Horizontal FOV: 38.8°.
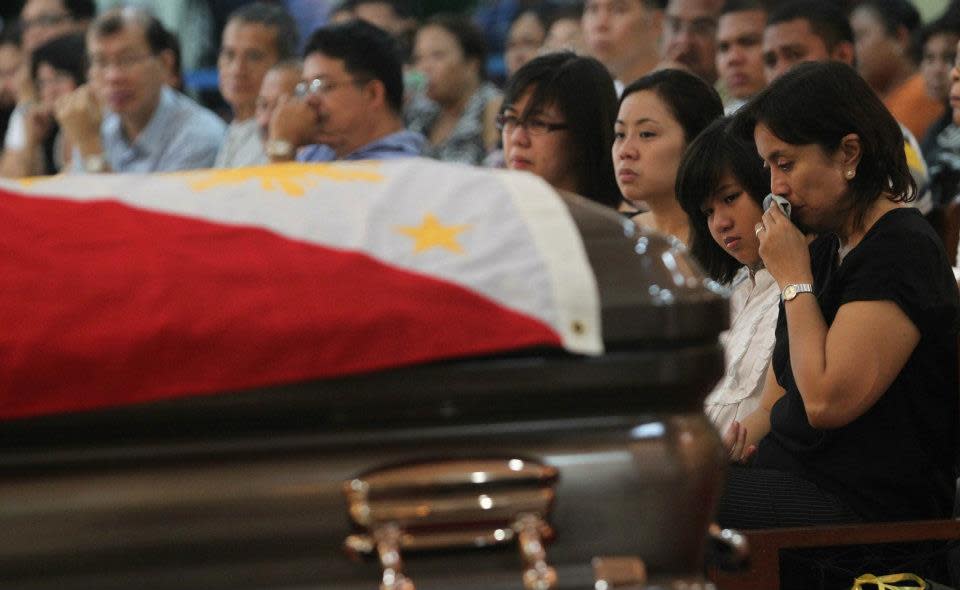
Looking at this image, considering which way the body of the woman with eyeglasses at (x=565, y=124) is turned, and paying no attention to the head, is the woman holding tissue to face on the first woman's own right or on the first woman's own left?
on the first woman's own left

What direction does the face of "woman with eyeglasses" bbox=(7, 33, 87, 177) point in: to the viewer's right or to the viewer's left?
to the viewer's left

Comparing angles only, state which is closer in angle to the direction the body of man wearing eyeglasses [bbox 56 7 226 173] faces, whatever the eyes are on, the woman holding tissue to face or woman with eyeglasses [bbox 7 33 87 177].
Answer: the woman holding tissue to face

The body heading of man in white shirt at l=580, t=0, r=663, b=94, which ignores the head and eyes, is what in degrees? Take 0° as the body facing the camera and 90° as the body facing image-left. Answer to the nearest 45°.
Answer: approximately 45°

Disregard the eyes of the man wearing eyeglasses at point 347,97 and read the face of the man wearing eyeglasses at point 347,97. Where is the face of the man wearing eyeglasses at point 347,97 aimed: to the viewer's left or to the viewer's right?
to the viewer's left

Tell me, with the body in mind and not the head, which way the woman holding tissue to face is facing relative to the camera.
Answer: to the viewer's left

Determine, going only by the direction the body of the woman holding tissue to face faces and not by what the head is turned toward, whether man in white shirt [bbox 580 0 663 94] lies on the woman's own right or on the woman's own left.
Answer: on the woman's own right

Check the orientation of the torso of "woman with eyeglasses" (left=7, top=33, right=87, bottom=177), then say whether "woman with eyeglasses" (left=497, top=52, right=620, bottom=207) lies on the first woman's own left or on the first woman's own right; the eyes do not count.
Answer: on the first woman's own left
